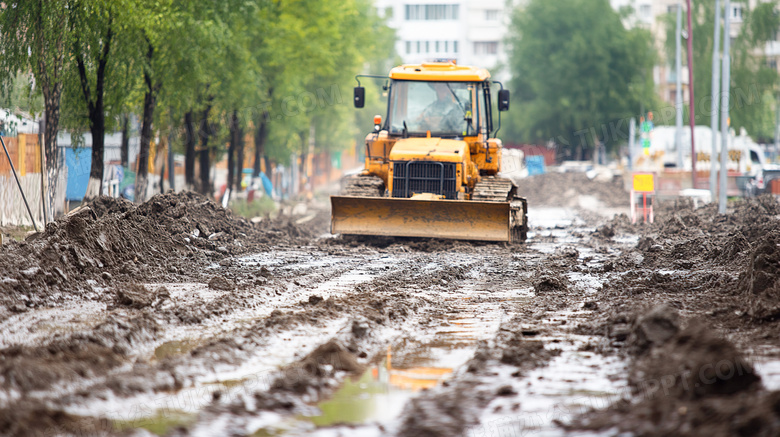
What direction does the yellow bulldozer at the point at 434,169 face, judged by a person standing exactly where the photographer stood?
facing the viewer

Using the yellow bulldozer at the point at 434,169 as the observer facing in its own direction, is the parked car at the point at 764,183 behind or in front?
behind

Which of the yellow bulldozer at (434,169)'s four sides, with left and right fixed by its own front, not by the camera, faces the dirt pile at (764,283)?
front

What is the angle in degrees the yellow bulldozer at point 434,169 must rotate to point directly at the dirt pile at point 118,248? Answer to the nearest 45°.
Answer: approximately 45° to its right

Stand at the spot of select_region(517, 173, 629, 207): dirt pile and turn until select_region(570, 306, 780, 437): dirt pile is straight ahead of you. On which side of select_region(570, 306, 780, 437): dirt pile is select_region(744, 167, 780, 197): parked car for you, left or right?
left

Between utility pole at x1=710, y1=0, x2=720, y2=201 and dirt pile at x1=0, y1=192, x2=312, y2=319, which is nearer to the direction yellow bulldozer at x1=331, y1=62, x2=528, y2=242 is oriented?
the dirt pile

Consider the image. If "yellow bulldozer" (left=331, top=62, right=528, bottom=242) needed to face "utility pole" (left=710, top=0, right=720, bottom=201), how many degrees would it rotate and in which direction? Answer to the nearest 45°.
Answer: approximately 135° to its left

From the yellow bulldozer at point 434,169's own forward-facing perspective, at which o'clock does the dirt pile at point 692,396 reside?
The dirt pile is roughly at 12 o'clock from the yellow bulldozer.

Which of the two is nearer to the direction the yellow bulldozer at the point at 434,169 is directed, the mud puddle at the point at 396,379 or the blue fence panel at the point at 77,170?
the mud puddle

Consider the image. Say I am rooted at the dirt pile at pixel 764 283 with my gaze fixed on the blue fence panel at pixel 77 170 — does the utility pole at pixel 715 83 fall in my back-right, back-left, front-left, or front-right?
front-right

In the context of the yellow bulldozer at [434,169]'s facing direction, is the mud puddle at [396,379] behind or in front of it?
in front

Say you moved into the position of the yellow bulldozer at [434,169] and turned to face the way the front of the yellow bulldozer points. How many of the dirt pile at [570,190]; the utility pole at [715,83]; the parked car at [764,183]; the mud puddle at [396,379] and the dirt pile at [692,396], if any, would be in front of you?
2
